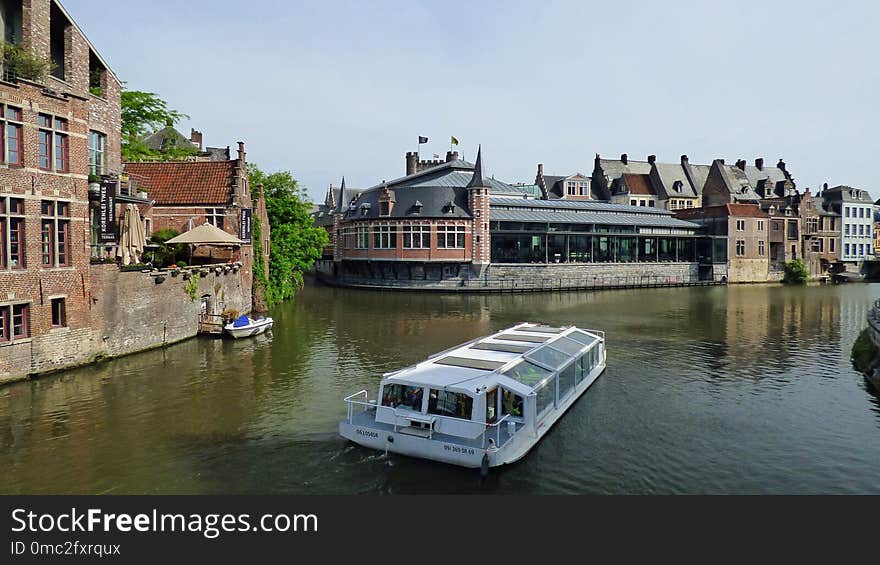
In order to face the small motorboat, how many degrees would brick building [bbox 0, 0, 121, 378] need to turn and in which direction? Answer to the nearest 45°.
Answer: approximately 90° to its left

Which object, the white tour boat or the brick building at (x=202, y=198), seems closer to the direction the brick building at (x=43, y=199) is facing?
the white tour boat

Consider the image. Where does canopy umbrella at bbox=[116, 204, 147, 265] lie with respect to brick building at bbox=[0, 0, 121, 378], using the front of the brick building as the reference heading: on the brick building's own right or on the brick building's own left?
on the brick building's own left

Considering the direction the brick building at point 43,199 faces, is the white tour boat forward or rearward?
forward

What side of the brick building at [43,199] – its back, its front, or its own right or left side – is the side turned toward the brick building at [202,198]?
left

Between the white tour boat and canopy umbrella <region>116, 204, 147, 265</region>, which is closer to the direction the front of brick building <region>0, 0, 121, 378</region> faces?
the white tour boat
